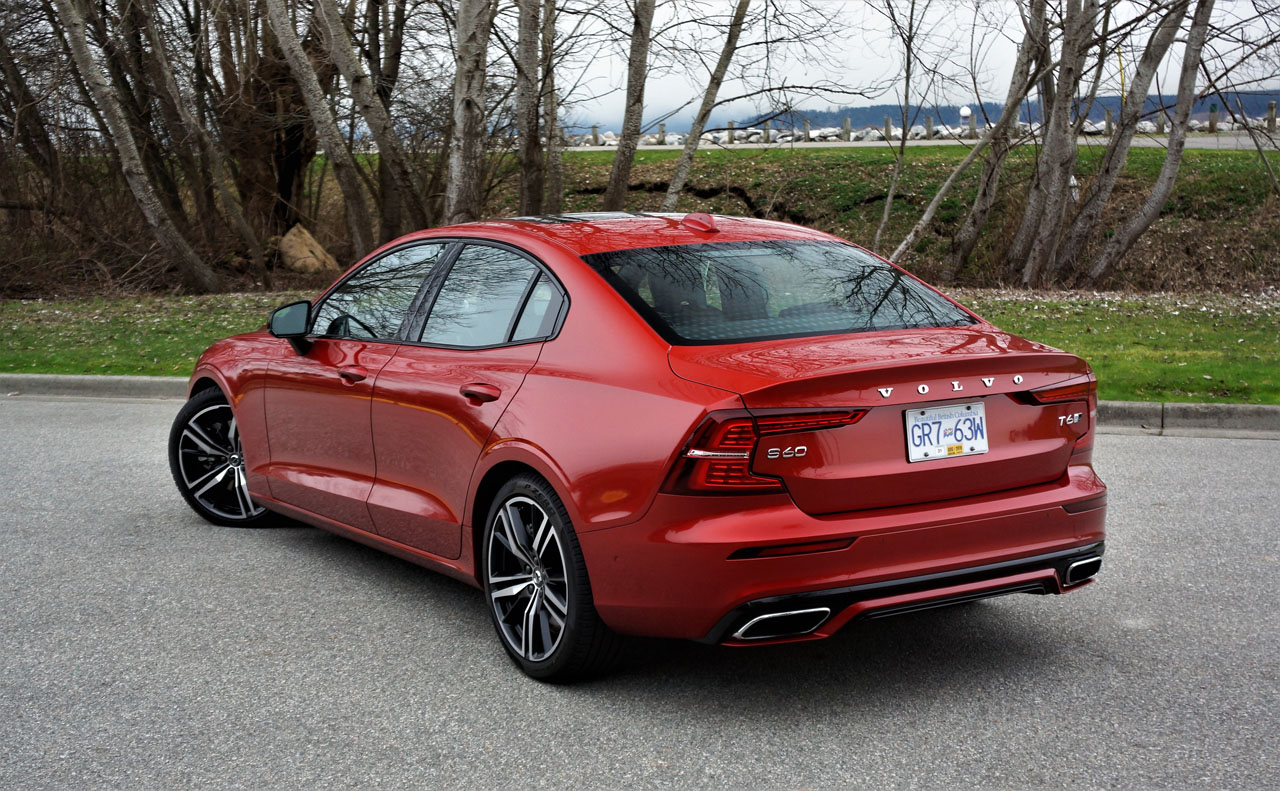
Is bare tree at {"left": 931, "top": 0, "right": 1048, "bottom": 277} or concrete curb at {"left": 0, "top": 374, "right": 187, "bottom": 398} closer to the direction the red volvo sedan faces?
the concrete curb

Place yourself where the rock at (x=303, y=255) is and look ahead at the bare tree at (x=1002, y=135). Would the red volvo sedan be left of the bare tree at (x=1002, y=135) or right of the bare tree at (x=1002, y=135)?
right

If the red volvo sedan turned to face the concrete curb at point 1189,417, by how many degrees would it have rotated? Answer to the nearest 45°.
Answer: approximately 90° to its right

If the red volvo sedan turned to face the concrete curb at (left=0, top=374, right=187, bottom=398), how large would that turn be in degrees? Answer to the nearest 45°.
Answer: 0° — it already faces it

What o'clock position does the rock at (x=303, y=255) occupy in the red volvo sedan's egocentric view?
The rock is roughly at 1 o'clock from the red volvo sedan.

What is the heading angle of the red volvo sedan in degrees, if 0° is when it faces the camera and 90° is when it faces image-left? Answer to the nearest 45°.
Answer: approximately 135°
